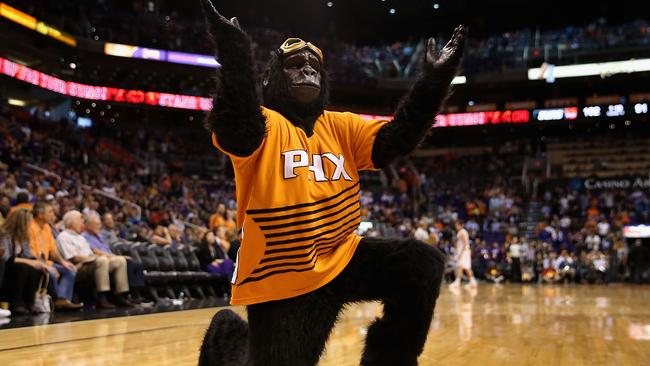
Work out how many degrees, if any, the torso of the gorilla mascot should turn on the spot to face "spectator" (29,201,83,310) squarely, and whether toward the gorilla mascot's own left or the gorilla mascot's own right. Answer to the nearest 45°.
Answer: approximately 180°

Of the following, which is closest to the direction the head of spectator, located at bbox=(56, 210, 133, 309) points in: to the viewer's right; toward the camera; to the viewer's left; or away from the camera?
to the viewer's right

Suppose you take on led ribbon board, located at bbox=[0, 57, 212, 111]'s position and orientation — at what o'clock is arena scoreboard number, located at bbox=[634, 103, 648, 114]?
The arena scoreboard number is roughly at 11 o'clock from the led ribbon board.

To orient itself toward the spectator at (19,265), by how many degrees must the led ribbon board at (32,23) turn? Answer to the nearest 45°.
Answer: approximately 45° to its right

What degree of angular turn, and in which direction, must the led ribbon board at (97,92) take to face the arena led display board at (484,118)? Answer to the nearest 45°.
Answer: approximately 45° to its left

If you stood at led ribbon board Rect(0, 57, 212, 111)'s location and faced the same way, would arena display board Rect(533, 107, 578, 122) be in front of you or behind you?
in front

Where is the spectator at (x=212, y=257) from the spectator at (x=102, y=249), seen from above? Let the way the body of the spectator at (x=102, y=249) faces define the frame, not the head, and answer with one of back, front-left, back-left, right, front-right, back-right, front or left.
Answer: front-left

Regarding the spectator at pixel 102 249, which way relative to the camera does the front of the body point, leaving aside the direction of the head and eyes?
to the viewer's right

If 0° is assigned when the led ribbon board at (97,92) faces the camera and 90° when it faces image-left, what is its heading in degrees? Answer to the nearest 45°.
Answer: approximately 315°

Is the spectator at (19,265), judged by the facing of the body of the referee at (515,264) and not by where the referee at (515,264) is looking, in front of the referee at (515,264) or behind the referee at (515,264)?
in front

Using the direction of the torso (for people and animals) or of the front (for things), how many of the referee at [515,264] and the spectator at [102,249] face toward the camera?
1

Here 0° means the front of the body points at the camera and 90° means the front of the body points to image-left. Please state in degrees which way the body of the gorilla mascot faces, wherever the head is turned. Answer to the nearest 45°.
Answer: approximately 315°

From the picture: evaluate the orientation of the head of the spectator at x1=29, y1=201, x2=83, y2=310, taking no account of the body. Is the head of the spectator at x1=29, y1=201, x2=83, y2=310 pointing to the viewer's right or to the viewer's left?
to the viewer's right

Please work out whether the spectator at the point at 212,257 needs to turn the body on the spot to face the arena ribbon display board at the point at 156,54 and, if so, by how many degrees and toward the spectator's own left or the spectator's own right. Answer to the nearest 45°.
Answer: approximately 135° to the spectator's own left
